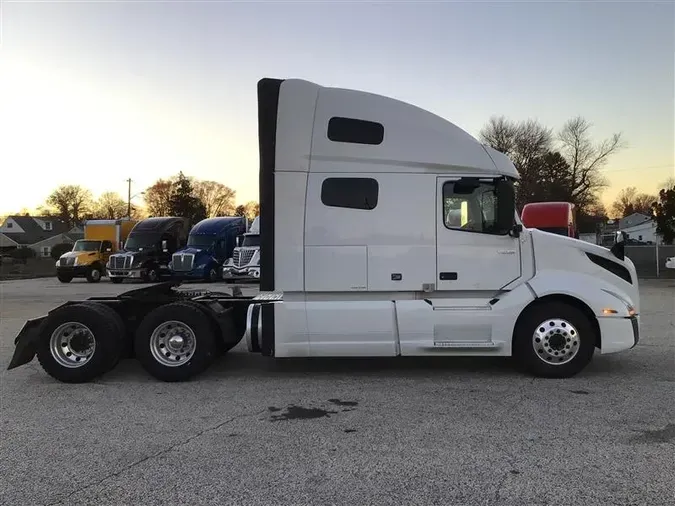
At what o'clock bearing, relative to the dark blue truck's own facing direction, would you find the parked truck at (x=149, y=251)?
The parked truck is roughly at 3 o'clock from the dark blue truck.

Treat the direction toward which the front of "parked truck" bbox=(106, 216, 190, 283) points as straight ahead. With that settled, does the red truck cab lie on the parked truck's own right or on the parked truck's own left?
on the parked truck's own left

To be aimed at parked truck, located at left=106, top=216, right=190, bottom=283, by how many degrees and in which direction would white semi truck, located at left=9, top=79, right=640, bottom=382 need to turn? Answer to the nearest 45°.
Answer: approximately 135° to its left

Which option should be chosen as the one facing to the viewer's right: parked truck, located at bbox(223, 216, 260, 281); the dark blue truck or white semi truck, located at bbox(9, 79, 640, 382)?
the white semi truck

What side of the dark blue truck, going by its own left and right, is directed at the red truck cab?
left

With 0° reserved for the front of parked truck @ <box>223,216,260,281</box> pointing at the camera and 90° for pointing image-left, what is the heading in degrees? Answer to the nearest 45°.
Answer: approximately 45°

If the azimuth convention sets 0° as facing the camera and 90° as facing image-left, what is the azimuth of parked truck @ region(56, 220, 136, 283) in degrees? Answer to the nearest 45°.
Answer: approximately 45°

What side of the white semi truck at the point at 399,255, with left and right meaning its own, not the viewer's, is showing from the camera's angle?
right

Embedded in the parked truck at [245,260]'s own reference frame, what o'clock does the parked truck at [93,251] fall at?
the parked truck at [93,251] is roughly at 3 o'clock from the parked truck at [245,260].

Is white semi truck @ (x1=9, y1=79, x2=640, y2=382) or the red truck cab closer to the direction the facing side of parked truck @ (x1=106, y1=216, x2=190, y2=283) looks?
the white semi truck

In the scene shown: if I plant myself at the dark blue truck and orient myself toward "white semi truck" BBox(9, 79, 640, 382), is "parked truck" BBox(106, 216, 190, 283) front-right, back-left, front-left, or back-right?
back-right

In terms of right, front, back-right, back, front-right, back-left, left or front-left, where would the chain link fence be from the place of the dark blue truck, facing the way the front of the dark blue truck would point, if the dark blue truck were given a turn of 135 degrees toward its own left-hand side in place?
front

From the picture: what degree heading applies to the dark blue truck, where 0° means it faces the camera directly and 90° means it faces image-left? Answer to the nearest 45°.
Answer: approximately 45°
